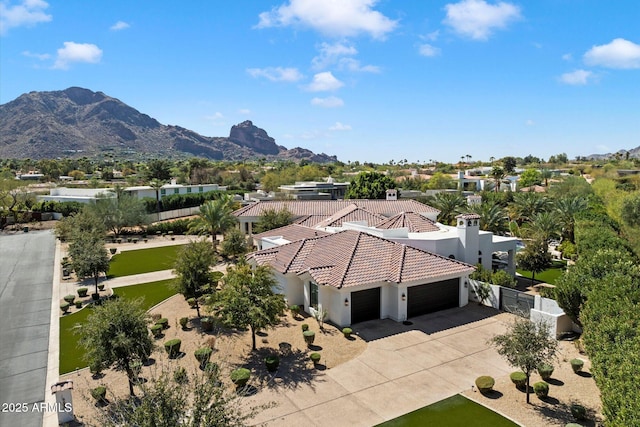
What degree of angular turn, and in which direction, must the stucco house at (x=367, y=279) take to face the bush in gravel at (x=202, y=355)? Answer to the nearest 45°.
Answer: approximately 90° to its right

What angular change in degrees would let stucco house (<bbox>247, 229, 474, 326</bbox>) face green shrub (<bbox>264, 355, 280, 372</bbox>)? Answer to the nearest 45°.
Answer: approximately 90° to its right

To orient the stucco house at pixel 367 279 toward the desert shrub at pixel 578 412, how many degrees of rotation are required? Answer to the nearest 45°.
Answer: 0° — it already faces it

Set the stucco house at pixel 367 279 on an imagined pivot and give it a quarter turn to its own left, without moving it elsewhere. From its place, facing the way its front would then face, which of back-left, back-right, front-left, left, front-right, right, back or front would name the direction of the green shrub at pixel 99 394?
back

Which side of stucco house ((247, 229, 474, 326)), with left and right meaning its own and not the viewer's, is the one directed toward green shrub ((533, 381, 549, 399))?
front

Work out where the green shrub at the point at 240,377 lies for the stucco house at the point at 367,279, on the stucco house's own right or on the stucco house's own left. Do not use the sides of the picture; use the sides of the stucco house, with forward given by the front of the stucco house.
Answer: on the stucco house's own right

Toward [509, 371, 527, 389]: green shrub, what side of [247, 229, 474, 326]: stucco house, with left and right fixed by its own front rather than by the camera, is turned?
front

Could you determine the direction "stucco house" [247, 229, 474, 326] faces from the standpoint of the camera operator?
facing the viewer and to the right of the viewer

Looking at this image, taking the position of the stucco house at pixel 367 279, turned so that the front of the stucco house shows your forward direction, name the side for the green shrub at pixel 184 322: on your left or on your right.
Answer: on your right

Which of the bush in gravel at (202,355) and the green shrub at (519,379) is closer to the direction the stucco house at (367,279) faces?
the green shrub

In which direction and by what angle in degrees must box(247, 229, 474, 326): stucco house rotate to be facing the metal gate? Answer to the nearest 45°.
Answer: approximately 45° to its left
